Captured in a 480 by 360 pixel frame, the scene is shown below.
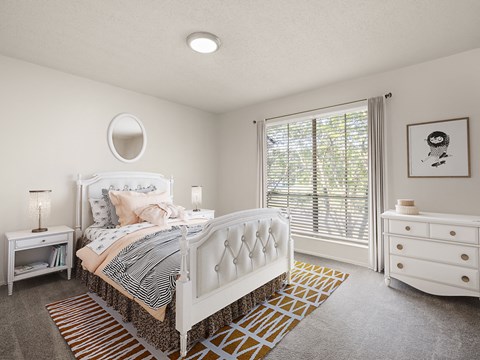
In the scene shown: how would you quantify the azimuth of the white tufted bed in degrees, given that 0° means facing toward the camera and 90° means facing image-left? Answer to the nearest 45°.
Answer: approximately 315°

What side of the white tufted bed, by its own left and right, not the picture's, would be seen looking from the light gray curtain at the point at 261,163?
left

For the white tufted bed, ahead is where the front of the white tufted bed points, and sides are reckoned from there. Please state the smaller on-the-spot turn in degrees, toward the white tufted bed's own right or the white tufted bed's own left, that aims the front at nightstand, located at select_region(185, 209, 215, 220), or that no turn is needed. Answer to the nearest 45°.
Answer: approximately 135° to the white tufted bed's own left

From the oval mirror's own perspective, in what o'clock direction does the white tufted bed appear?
The white tufted bed is roughly at 1 o'clock from the oval mirror.

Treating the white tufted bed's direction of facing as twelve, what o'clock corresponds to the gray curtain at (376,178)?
The gray curtain is roughly at 10 o'clock from the white tufted bed.
